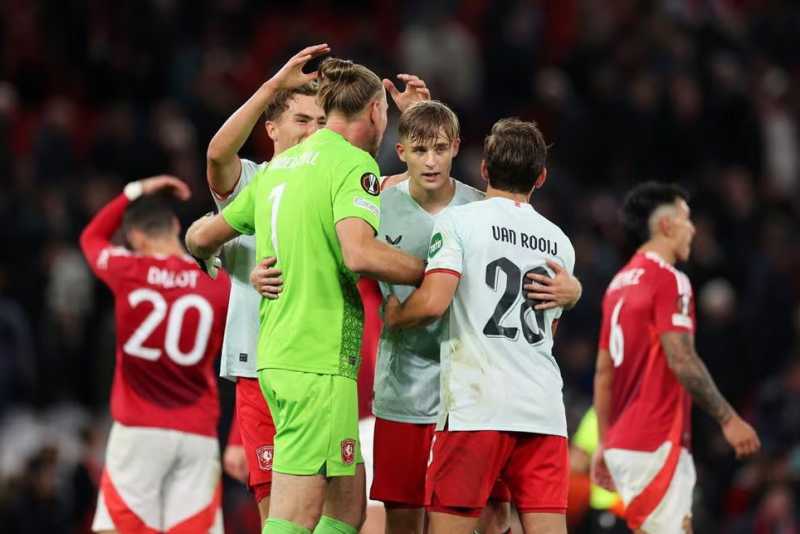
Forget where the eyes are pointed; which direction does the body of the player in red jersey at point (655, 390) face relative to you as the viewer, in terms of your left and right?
facing away from the viewer and to the right of the viewer

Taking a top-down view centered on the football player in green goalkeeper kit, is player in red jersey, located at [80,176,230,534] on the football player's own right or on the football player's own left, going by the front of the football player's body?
on the football player's own left

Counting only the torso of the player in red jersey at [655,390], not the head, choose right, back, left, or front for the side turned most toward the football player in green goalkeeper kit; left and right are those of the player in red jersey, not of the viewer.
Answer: back

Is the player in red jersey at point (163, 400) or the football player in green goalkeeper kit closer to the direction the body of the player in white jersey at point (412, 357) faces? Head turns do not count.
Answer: the football player in green goalkeeper kit

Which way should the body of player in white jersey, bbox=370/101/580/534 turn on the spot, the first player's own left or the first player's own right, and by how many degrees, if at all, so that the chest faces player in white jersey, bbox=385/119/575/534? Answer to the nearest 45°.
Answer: approximately 45° to the first player's own left

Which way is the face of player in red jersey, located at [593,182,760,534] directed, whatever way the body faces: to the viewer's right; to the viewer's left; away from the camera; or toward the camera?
to the viewer's right

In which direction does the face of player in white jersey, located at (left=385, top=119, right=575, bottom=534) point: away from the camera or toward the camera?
away from the camera

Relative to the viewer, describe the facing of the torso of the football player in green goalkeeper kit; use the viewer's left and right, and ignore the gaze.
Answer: facing away from the viewer and to the right of the viewer

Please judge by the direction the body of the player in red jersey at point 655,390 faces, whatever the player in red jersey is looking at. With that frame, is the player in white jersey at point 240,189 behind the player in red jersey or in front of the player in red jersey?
behind

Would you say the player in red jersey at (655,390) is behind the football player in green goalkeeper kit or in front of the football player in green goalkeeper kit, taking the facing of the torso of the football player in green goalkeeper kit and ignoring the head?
in front

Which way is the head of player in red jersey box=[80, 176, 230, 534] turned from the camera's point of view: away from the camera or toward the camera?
away from the camera

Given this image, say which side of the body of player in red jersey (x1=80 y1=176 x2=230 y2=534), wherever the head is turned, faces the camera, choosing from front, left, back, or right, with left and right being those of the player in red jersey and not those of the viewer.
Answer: back

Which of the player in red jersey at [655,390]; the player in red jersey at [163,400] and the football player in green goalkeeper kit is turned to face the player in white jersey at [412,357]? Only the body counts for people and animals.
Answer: the football player in green goalkeeper kit

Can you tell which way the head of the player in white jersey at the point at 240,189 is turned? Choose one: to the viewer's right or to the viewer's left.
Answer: to the viewer's right
